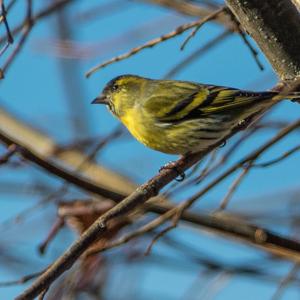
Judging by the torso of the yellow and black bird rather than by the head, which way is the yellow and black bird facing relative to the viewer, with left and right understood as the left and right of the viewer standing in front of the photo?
facing to the left of the viewer
